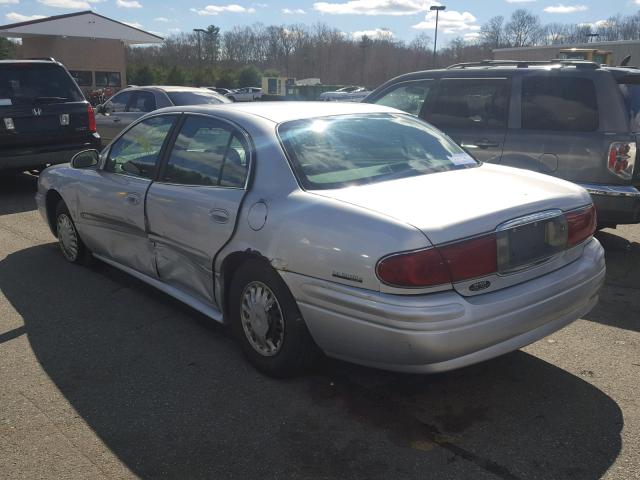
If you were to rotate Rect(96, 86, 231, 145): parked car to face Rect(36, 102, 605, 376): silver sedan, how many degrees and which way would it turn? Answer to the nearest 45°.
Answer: approximately 135° to its left

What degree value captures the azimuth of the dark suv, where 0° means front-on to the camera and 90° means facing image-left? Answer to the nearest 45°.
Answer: approximately 135°

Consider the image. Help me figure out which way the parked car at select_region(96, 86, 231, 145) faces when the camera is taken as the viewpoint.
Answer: facing away from the viewer and to the left of the viewer

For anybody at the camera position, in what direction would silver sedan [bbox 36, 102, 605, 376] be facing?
facing away from the viewer and to the left of the viewer
